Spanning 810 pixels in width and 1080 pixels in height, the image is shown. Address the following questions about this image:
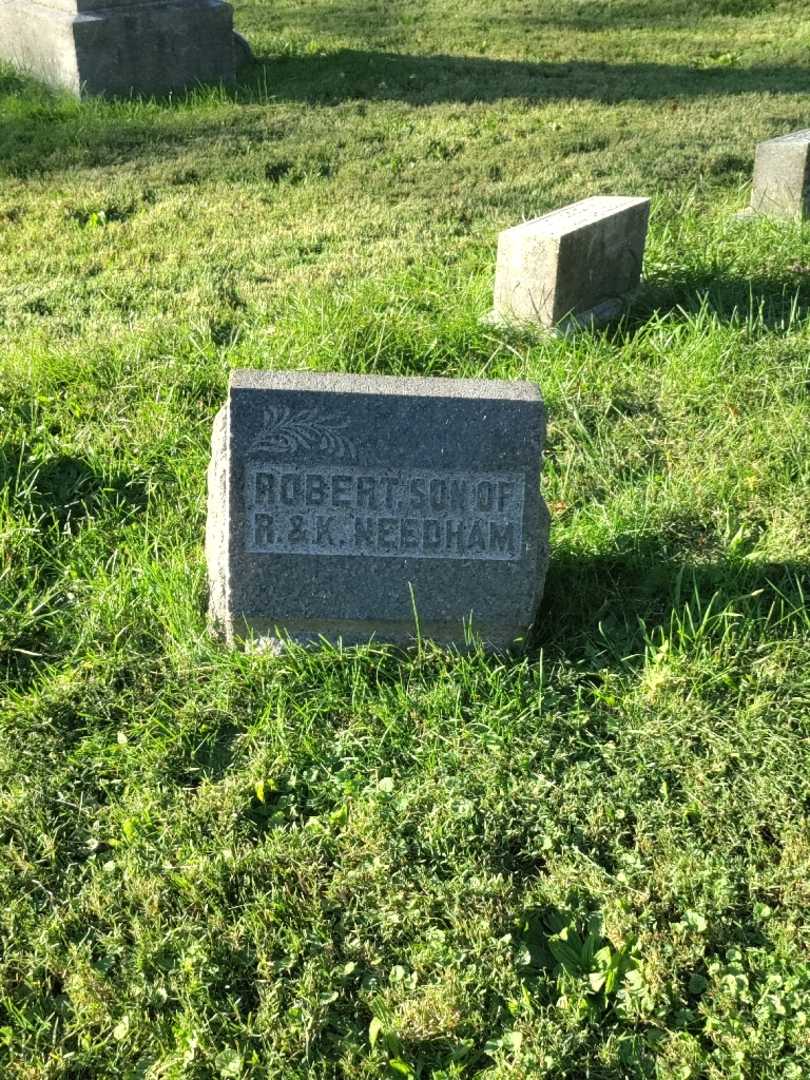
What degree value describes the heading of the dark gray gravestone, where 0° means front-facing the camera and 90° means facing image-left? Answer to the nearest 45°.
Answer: approximately 0°

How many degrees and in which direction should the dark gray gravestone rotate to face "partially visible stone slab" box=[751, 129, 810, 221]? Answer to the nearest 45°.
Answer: approximately 135° to its left

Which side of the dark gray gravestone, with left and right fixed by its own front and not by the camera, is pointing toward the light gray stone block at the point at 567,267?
back

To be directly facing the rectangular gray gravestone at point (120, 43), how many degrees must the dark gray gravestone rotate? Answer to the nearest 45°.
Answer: approximately 180°

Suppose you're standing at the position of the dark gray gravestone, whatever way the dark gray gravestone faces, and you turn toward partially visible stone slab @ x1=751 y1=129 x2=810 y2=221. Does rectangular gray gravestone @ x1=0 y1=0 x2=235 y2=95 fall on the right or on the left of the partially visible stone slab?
left
